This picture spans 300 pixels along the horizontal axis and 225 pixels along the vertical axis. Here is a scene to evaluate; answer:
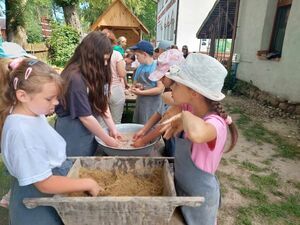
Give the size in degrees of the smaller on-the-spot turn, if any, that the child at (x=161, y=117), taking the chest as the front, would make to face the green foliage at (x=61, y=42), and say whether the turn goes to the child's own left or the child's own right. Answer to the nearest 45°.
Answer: approximately 45° to the child's own right

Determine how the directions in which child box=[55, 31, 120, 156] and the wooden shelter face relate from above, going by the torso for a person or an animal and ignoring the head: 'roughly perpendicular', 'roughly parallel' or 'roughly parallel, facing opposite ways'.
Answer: roughly perpendicular

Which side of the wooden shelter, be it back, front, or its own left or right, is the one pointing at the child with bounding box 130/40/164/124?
front

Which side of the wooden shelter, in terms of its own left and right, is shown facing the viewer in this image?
front

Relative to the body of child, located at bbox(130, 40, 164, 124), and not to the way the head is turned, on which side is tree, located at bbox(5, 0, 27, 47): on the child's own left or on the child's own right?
on the child's own right

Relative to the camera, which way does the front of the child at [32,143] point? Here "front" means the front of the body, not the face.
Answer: to the viewer's right

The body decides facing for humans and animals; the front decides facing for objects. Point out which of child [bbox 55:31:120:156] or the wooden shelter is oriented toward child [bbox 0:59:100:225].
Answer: the wooden shelter

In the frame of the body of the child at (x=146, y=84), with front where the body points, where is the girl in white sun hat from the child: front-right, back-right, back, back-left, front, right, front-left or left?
left

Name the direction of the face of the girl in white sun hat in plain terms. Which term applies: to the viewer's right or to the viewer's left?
to the viewer's left

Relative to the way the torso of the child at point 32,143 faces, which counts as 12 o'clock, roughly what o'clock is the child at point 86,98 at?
the child at point 86,98 is roughly at 10 o'clock from the child at point 32,143.

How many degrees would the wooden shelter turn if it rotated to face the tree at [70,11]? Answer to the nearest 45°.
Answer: approximately 90° to its right

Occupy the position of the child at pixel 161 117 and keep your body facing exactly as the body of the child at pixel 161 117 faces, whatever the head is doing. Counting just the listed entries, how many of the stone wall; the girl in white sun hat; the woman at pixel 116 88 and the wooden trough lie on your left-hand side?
2

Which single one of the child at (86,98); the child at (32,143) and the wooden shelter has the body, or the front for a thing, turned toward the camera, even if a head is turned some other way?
the wooden shelter

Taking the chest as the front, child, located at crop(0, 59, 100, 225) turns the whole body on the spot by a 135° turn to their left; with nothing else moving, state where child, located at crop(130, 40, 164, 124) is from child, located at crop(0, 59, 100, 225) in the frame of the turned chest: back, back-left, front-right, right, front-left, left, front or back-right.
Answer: right

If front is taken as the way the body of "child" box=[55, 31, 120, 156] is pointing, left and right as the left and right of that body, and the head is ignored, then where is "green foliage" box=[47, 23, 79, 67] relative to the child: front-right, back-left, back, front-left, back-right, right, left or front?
left

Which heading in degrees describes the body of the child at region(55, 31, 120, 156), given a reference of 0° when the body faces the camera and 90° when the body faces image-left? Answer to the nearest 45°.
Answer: approximately 270°
